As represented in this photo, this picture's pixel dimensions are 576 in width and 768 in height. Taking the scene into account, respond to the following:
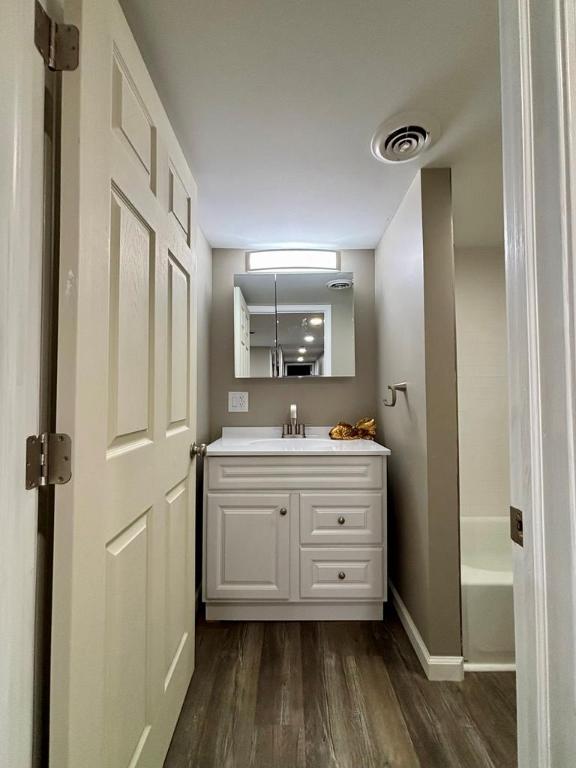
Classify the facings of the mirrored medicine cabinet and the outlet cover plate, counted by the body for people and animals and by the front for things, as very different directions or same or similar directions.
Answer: same or similar directions

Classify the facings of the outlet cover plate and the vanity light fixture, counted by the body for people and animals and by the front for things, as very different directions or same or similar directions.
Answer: same or similar directions

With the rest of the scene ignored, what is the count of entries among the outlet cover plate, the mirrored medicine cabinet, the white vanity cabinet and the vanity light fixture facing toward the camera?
4

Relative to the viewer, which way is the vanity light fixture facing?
toward the camera

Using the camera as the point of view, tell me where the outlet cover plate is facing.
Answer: facing the viewer

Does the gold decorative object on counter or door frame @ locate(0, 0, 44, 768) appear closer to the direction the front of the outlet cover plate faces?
the door frame

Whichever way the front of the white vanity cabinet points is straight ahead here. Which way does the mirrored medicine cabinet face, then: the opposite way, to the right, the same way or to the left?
the same way

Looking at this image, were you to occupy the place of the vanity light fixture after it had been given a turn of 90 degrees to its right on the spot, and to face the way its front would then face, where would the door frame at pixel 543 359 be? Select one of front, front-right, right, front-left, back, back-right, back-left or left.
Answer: left

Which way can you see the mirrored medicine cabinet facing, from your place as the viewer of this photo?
facing the viewer

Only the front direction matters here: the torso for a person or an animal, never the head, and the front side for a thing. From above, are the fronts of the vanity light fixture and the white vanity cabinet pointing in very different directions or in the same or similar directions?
same or similar directions

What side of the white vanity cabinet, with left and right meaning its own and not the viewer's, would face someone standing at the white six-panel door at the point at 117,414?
front

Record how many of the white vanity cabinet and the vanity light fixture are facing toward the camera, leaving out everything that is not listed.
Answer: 2

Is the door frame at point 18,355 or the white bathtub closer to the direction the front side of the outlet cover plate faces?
the door frame

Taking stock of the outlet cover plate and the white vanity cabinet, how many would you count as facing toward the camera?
2

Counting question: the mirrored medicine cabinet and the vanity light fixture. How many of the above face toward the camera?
2
